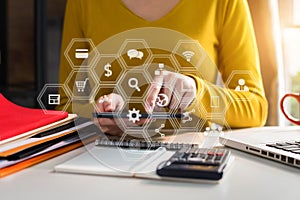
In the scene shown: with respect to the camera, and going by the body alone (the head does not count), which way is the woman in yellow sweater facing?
toward the camera

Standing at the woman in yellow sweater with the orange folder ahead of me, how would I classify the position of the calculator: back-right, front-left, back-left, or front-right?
front-left

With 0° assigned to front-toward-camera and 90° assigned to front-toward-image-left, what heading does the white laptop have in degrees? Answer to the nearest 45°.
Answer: approximately 135°

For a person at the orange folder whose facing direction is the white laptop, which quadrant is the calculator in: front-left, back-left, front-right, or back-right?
front-right
